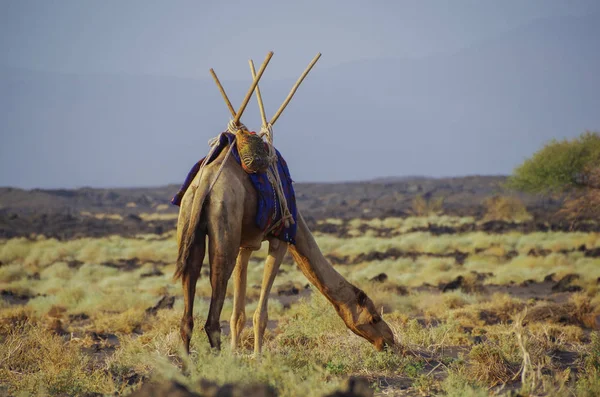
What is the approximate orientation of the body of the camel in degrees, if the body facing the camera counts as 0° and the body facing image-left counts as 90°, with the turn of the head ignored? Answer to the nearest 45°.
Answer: approximately 225°
